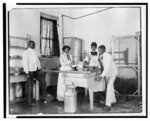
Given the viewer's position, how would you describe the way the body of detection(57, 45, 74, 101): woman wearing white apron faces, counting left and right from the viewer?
facing the viewer and to the right of the viewer
